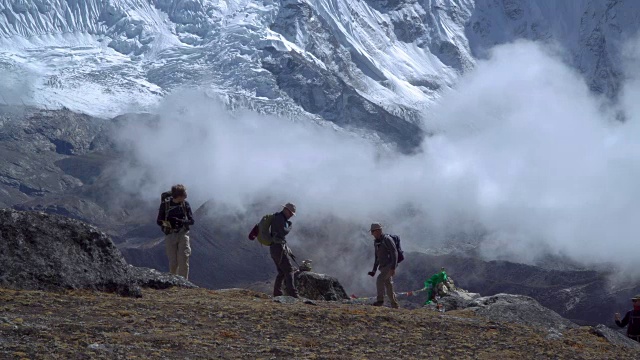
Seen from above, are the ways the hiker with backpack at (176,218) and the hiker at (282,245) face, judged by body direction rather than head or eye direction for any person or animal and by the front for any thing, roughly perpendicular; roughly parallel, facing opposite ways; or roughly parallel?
roughly perpendicular

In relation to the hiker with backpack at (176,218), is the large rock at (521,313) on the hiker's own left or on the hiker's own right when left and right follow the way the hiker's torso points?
on the hiker's own left

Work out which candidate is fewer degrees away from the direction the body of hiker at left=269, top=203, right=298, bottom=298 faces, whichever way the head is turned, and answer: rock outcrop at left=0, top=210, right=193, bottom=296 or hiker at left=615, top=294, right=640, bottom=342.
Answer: the hiker

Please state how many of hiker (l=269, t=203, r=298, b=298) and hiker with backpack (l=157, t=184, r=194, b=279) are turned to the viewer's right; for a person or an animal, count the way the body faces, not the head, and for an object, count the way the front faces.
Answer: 1

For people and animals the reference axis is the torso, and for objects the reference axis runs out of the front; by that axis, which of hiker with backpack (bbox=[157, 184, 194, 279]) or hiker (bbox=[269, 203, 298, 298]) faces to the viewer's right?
the hiker

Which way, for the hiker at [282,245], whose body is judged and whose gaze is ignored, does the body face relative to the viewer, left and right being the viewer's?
facing to the right of the viewer

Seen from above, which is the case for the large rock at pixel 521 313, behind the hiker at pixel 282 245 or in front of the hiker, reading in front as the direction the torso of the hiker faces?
in front
